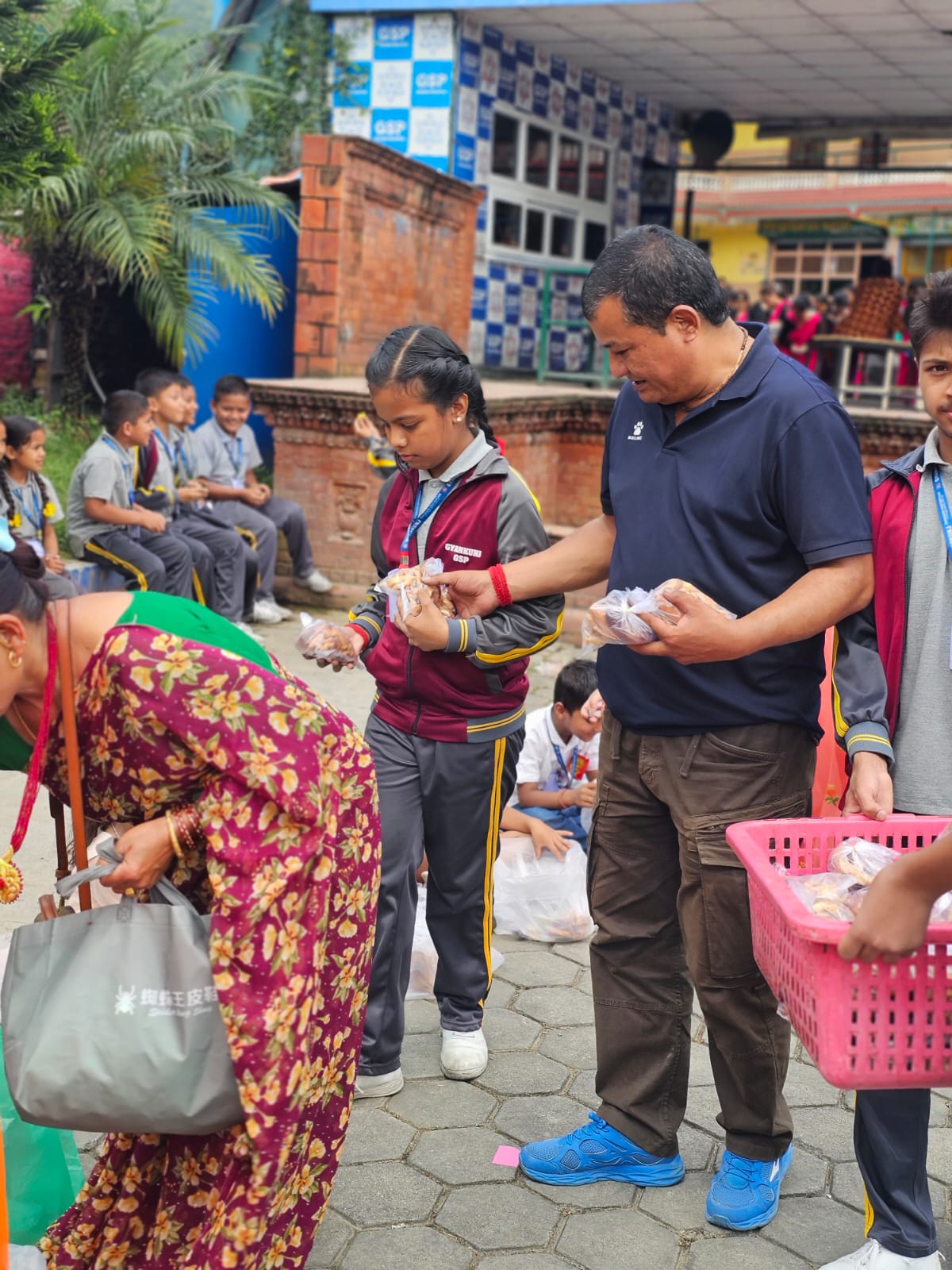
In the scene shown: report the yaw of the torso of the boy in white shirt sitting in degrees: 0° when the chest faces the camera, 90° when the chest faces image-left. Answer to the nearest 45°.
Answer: approximately 315°

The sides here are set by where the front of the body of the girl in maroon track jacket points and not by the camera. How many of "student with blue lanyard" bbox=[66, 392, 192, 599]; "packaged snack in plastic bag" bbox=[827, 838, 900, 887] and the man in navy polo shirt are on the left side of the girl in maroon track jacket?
2

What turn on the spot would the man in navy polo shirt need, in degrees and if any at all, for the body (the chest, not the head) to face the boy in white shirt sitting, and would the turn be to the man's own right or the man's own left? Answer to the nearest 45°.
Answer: approximately 135° to the man's own right

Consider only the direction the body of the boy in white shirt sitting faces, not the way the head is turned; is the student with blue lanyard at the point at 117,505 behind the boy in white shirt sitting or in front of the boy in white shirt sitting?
behind

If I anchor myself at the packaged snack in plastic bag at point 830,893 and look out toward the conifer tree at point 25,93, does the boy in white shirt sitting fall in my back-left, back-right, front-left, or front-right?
front-right

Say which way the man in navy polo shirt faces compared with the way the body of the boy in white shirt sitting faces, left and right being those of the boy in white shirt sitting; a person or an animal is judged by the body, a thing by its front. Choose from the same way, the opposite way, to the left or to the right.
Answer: to the right

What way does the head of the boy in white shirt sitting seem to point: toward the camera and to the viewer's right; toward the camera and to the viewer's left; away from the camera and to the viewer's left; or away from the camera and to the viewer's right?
toward the camera and to the viewer's right

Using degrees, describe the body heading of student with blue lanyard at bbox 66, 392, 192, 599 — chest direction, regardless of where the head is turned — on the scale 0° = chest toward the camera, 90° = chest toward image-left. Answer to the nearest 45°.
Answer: approximately 270°

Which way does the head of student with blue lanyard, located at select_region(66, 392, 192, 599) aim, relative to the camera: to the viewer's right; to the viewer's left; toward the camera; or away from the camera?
to the viewer's right

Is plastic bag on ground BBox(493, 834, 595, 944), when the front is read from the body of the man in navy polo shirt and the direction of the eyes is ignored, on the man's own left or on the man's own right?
on the man's own right

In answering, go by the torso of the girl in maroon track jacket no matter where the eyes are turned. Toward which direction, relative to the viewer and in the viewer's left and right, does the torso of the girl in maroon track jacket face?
facing the viewer and to the left of the viewer

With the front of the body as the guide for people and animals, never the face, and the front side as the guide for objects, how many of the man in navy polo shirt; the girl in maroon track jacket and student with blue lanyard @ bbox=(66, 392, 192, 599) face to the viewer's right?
1
